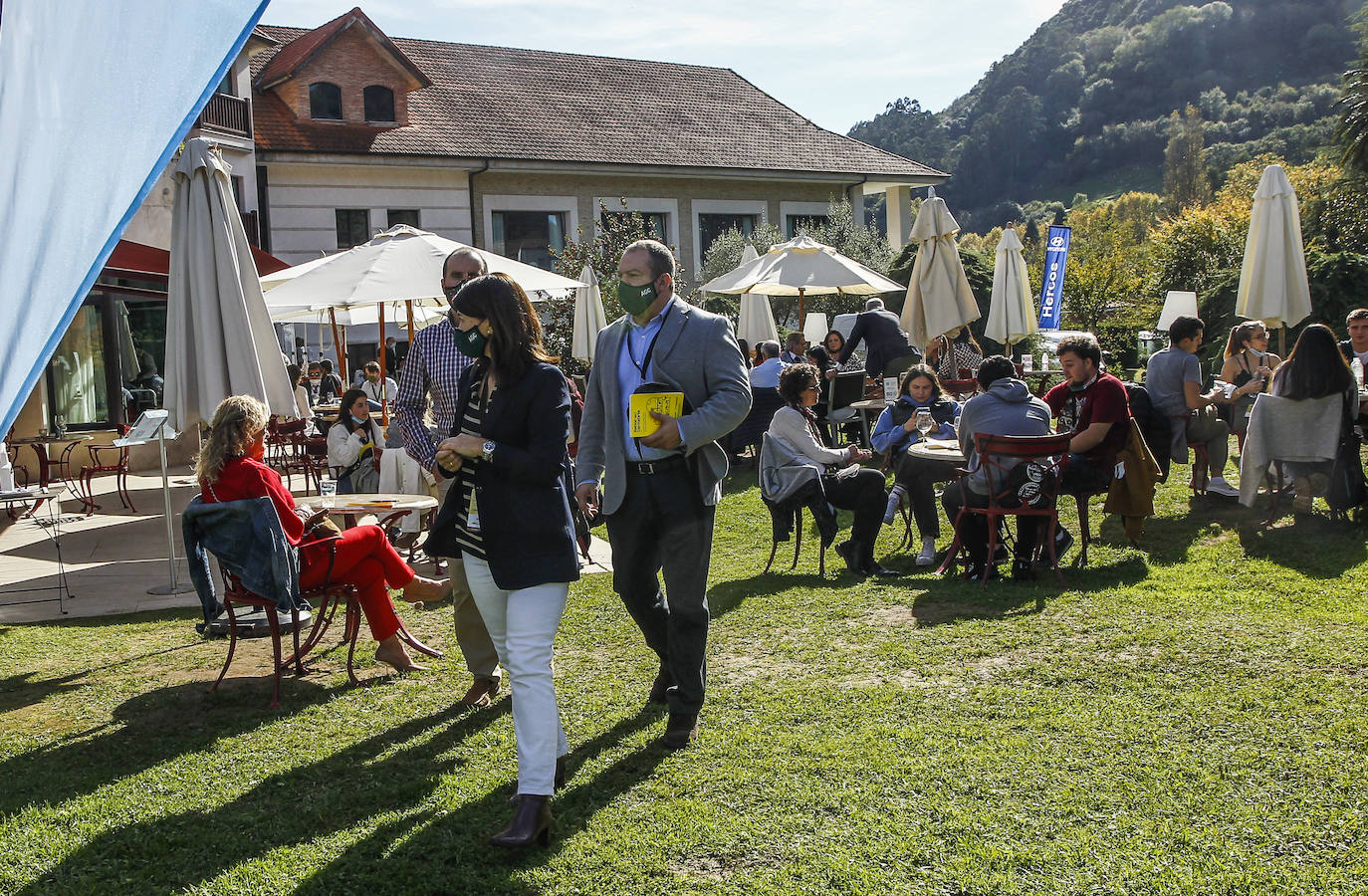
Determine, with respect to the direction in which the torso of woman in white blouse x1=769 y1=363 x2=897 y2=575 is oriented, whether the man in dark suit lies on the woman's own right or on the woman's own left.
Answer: on the woman's own left

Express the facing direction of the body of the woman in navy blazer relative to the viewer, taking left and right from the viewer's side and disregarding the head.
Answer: facing the viewer and to the left of the viewer

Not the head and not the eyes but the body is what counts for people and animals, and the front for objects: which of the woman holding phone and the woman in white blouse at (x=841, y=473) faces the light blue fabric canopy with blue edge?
the woman holding phone

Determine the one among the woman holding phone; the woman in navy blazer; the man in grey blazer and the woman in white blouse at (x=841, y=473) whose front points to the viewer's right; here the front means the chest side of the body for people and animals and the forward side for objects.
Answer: the woman in white blouse

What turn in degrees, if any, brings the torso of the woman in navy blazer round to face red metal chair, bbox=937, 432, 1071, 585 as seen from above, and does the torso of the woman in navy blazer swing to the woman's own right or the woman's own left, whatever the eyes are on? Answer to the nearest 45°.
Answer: approximately 180°

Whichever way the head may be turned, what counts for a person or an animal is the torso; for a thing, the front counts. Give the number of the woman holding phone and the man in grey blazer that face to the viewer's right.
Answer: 0

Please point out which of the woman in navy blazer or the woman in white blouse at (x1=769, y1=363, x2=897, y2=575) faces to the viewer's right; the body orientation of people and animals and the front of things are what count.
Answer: the woman in white blouse

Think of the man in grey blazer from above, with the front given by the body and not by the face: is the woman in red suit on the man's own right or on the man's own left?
on the man's own right

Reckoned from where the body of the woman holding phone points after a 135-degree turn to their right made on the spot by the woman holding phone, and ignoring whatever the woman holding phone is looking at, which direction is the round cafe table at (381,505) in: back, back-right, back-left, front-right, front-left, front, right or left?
left

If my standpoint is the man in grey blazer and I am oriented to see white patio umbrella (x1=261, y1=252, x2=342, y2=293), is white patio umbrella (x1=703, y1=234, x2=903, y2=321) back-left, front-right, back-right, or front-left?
front-right

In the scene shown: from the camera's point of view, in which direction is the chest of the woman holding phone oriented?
toward the camera

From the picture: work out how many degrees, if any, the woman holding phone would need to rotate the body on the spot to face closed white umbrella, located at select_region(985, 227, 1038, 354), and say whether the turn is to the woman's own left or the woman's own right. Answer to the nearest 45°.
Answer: approximately 180°

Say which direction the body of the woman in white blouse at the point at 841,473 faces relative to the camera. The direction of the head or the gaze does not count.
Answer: to the viewer's right

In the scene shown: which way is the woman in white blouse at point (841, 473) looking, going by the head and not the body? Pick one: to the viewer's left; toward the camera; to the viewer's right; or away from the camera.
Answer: to the viewer's right

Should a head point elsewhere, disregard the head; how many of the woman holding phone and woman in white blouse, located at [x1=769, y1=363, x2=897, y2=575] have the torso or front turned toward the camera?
1
